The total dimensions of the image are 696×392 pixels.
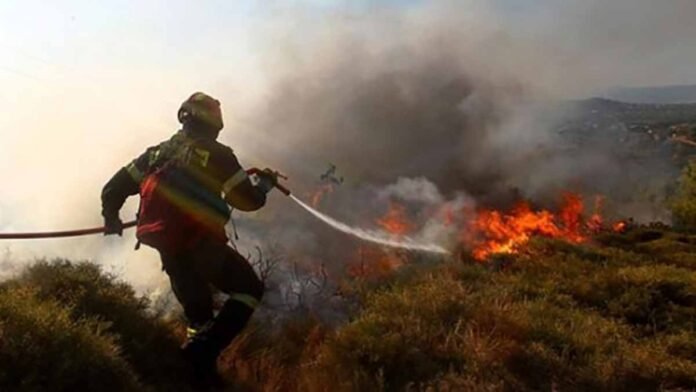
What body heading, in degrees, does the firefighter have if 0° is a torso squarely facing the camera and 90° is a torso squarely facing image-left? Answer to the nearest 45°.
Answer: approximately 225°

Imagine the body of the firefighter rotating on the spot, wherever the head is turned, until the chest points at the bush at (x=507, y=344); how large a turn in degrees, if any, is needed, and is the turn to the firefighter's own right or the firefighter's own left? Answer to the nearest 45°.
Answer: approximately 45° to the firefighter's own right

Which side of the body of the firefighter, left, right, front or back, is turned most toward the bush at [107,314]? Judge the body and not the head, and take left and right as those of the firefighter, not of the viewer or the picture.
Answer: left

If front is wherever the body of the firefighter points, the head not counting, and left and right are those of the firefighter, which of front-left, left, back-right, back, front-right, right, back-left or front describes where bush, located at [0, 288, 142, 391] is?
back
